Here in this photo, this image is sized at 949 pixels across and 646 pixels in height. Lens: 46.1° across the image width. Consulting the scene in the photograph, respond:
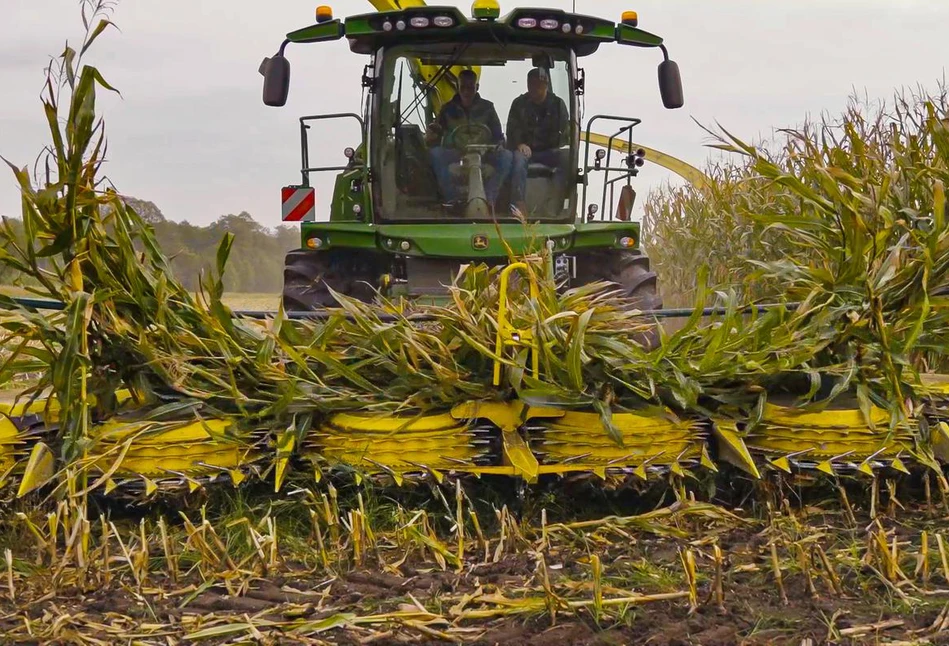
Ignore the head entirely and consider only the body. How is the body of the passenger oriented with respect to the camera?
toward the camera

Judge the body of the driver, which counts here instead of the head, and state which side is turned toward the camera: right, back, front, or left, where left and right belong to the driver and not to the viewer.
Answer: front

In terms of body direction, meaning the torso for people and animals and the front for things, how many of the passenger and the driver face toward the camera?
2

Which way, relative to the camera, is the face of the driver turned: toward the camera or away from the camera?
toward the camera

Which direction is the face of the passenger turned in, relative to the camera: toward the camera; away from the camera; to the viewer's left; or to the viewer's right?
toward the camera

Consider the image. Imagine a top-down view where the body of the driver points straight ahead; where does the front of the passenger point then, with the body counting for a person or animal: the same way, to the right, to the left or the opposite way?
the same way
